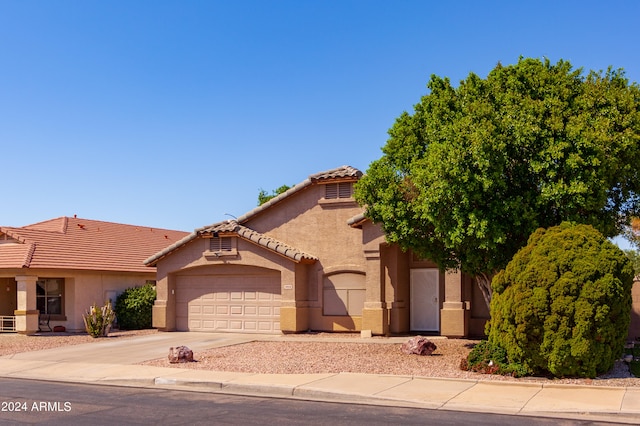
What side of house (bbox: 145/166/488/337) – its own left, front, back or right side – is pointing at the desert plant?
right

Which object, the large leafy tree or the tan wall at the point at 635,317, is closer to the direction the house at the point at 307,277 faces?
the large leafy tree

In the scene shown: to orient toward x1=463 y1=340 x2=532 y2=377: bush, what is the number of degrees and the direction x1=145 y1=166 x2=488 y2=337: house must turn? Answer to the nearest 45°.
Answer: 0° — it already faces it

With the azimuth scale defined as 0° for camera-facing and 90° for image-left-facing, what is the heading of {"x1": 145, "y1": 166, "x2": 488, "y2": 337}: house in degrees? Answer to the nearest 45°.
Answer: approximately 0°

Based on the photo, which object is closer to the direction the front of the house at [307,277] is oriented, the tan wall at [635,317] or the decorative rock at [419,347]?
the decorative rock

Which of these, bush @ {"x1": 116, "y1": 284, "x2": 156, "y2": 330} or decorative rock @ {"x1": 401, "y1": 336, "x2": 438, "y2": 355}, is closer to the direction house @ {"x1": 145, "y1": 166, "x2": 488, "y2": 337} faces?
the decorative rock
